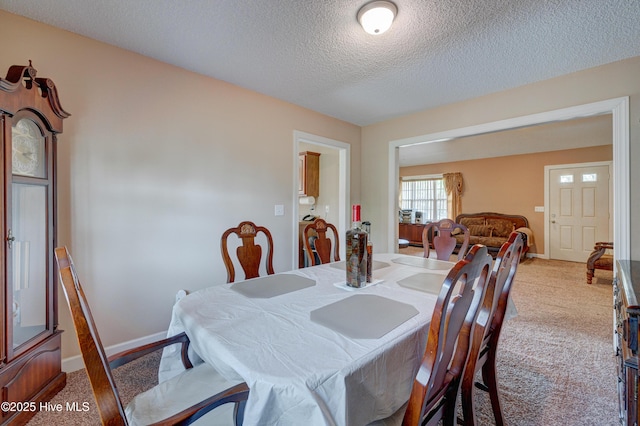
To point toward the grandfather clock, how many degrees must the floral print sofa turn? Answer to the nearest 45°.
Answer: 0° — it already faces it

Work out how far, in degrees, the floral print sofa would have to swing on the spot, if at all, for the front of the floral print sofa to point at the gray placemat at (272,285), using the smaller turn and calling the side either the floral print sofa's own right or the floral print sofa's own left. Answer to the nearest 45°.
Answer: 0° — it already faces it

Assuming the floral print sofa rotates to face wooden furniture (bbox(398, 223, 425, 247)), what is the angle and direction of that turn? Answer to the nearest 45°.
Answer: approximately 90° to its right

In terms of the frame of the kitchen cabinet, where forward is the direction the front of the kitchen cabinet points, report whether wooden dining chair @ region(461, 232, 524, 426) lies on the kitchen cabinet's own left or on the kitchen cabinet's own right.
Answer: on the kitchen cabinet's own left

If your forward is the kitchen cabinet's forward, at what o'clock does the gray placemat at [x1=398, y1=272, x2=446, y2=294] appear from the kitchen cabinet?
The gray placemat is roughly at 10 o'clock from the kitchen cabinet.

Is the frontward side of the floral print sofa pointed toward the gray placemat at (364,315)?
yes

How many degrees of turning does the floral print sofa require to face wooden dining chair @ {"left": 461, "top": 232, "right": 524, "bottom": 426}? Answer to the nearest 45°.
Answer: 0° — it already faces it

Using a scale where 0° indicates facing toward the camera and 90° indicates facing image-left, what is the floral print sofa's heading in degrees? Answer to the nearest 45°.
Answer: approximately 0°

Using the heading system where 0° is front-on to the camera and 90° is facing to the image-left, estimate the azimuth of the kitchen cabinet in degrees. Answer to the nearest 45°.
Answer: approximately 45°

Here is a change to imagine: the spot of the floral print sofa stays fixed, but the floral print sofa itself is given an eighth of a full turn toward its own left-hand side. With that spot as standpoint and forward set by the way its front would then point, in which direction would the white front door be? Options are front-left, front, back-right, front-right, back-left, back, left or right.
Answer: front-left

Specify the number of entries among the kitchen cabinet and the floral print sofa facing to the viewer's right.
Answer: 0
